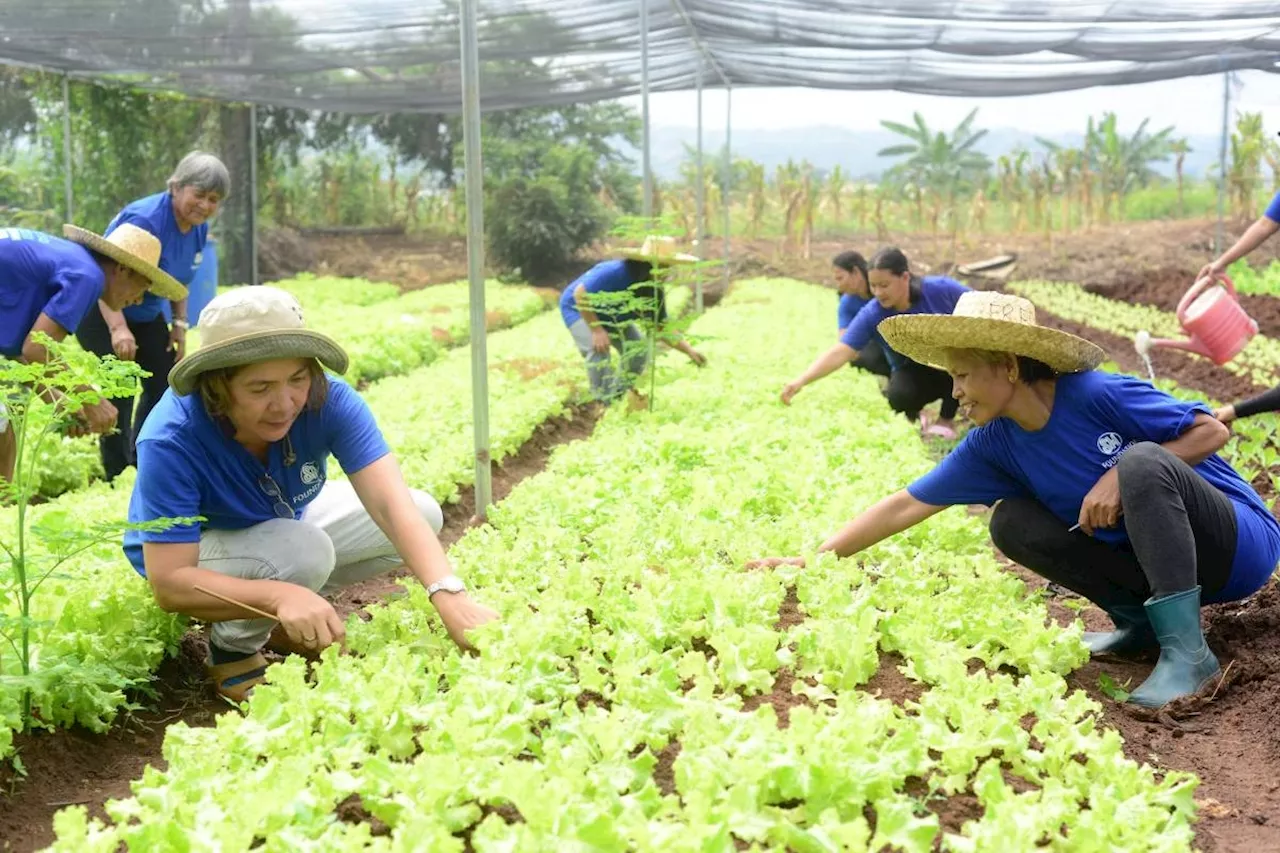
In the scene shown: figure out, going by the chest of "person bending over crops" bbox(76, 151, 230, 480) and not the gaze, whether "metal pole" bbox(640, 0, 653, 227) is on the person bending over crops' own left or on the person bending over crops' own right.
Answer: on the person bending over crops' own left

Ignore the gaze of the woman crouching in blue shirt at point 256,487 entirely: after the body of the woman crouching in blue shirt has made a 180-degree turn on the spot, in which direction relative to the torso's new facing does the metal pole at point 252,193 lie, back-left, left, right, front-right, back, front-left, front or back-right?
front-right

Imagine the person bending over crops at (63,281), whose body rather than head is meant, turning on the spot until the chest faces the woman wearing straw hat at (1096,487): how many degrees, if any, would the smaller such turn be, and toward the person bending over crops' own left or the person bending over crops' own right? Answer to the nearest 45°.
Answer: approximately 45° to the person bending over crops' own right

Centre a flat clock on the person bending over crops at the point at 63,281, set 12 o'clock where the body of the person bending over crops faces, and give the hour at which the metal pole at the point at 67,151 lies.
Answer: The metal pole is roughly at 9 o'clock from the person bending over crops.

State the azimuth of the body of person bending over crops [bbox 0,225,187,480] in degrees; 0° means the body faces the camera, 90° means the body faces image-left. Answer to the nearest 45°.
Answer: approximately 270°

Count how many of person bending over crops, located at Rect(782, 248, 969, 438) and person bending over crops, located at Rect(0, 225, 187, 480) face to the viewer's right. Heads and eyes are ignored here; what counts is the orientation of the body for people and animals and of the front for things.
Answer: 1

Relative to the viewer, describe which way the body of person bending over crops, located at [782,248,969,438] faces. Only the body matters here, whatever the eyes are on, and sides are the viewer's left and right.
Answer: facing the viewer and to the left of the viewer

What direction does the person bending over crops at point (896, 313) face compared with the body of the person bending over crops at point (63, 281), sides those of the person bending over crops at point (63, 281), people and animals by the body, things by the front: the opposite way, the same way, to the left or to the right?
the opposite way

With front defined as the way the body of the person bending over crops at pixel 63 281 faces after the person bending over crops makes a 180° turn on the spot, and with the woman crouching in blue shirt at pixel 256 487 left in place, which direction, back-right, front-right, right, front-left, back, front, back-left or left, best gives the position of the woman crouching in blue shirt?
left

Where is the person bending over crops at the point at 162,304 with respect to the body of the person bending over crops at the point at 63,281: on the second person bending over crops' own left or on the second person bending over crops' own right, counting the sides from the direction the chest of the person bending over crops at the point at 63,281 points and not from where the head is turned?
on the second person bending over crops' own left

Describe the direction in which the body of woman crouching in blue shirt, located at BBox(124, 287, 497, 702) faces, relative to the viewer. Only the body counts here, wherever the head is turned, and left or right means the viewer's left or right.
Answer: facing the viewer and to the right of the viewer
